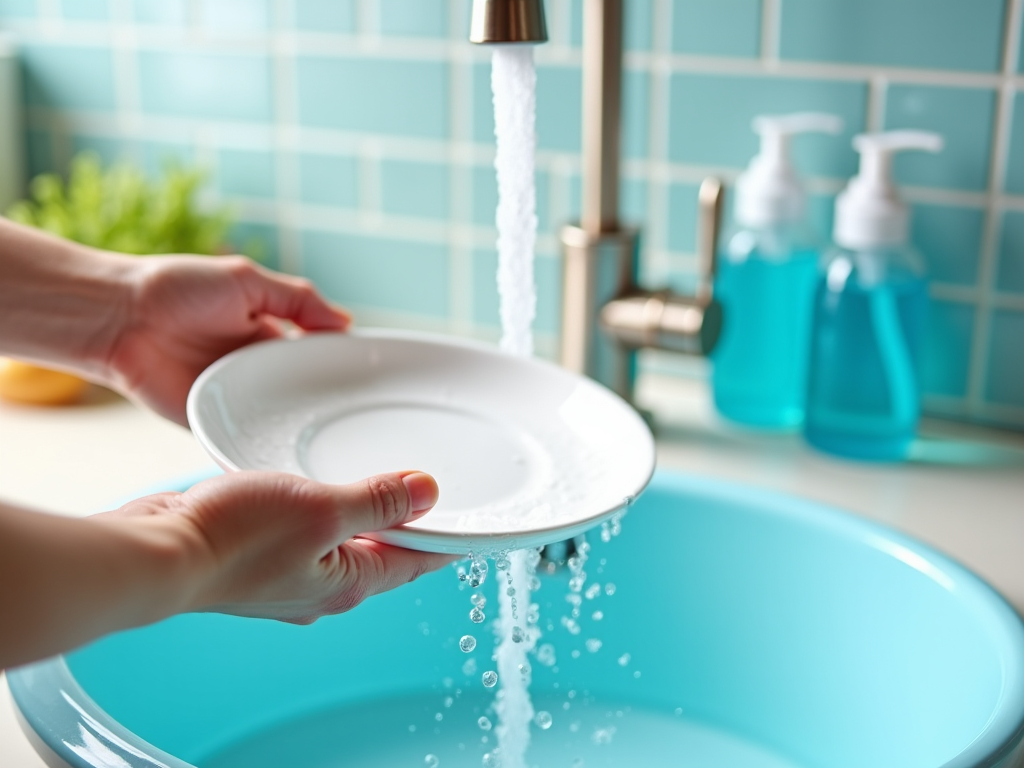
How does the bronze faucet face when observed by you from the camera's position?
facing the viewer and to the left of the viewer
